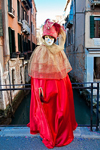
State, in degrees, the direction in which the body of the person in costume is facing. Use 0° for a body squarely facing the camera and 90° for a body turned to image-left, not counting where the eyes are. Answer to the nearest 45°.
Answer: approximately 0°
